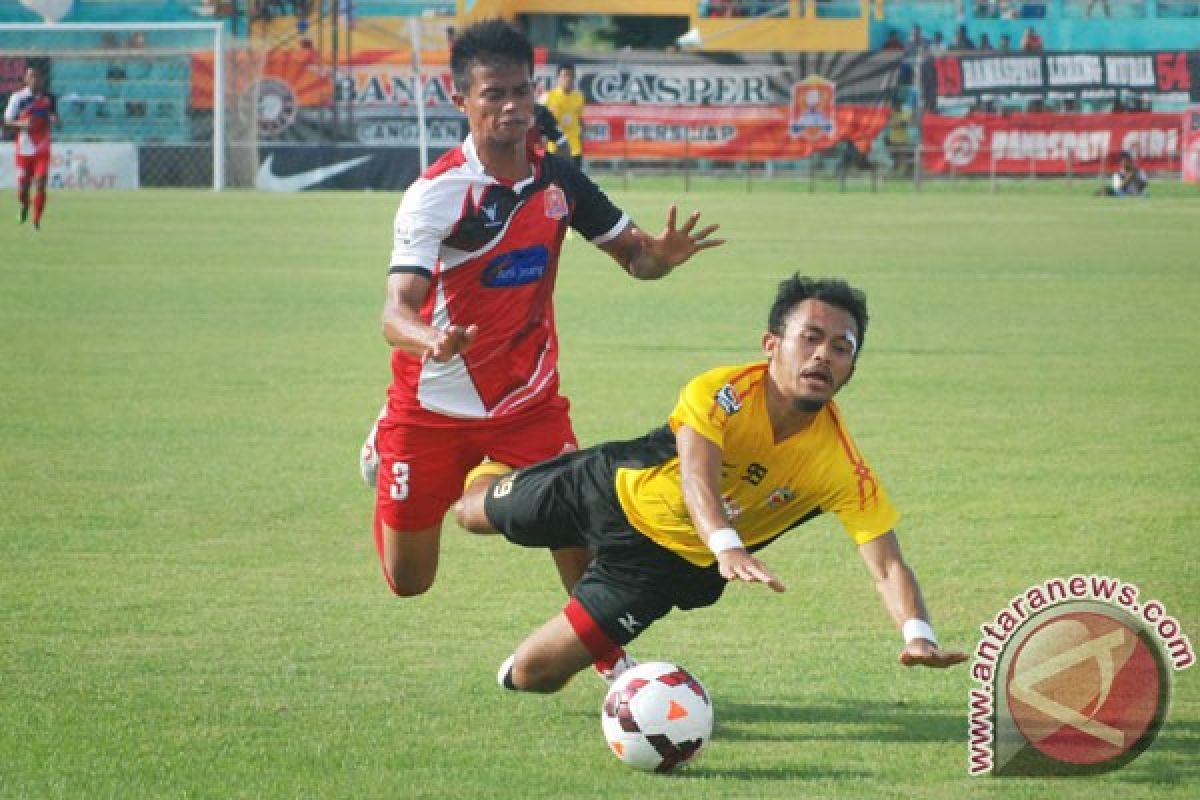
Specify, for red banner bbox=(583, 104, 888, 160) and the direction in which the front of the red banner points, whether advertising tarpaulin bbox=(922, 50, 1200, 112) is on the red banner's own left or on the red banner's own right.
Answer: on the red banner's own left

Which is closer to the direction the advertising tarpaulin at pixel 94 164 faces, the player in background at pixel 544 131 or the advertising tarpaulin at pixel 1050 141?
the player in background

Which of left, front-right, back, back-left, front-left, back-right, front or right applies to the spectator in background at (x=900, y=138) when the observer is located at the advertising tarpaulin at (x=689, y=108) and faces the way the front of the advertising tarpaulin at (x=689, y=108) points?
left

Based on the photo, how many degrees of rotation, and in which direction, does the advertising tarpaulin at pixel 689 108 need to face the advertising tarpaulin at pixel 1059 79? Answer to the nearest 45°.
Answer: approximately 90° to its left

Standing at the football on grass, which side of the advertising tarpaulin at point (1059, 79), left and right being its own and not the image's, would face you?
front

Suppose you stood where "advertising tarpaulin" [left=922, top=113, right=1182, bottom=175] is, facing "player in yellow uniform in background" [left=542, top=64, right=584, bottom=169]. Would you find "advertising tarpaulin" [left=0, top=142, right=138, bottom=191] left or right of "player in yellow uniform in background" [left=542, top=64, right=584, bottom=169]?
right

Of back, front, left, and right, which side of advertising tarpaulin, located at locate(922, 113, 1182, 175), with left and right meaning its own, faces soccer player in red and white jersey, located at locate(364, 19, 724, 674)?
front

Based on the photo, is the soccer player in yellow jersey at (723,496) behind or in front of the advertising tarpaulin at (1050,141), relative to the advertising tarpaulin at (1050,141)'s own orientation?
in front
